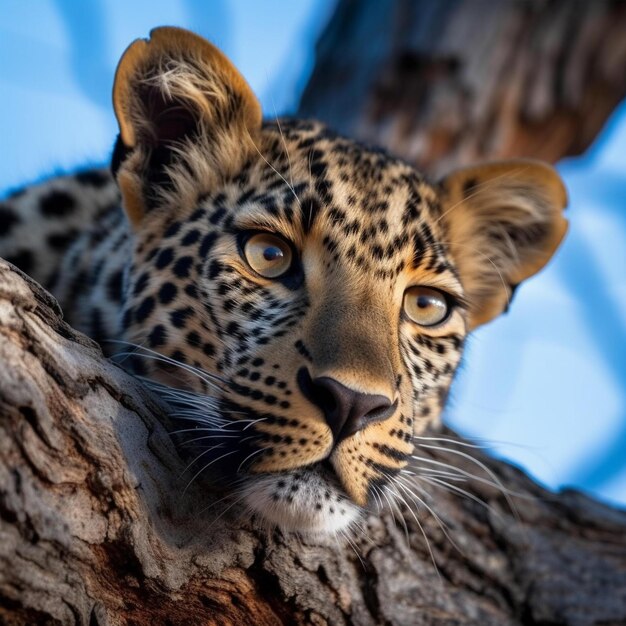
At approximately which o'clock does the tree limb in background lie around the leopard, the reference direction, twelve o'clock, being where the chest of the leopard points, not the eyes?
The tree limb in background is roughly at 8 o'clock from the leopard.

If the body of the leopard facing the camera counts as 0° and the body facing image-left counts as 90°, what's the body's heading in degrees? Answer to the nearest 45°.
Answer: approximately 315°
